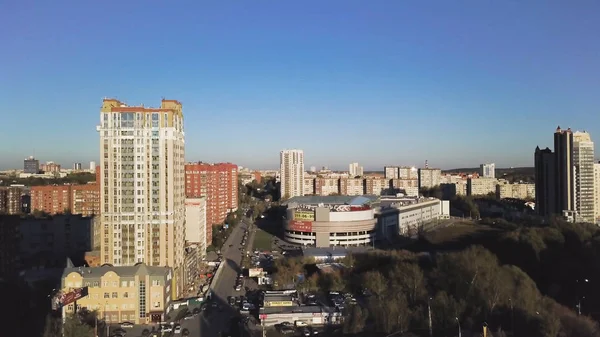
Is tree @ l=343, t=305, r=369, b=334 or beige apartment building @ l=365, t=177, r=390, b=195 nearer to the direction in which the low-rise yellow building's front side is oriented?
the tree

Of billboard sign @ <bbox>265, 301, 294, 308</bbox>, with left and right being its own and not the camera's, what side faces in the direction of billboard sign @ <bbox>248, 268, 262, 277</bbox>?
back

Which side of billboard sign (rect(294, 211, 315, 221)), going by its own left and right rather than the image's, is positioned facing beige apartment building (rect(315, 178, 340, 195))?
back

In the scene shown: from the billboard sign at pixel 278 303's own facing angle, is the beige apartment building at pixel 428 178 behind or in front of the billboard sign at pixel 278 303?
behind

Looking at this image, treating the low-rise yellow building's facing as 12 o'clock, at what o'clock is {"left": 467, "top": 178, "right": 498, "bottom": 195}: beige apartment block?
The beige apartment block is roughly at 8 o'clock from the low-rise yellow building.

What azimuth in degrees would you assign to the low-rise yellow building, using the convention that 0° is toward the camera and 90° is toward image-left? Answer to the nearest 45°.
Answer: approximately 0°

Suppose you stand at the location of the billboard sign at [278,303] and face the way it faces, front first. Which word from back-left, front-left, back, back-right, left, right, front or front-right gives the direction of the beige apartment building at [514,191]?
back-left

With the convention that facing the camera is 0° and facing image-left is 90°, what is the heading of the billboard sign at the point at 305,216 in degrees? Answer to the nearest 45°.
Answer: approximately 0°

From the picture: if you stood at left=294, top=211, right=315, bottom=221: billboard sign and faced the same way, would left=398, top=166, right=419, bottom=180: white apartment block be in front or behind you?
behind

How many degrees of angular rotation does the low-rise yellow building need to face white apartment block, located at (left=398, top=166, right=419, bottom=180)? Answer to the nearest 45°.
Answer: approximately 135° to its left
